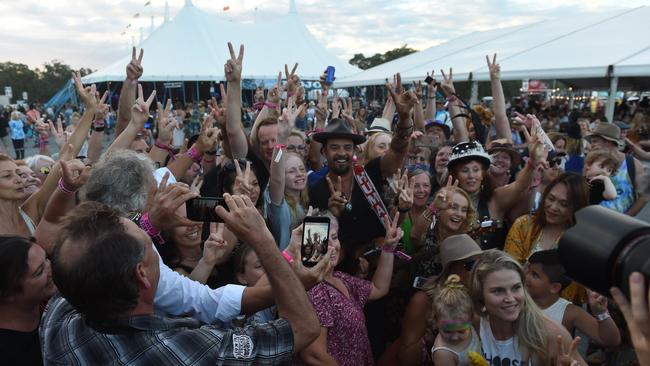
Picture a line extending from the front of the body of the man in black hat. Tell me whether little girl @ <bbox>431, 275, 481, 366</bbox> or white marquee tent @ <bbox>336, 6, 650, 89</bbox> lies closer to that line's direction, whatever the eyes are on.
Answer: the little girl

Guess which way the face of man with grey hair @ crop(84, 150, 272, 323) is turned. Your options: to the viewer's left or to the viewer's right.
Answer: to the viewer's right

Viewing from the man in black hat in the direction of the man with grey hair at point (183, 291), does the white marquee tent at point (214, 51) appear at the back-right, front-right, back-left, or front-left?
back-right

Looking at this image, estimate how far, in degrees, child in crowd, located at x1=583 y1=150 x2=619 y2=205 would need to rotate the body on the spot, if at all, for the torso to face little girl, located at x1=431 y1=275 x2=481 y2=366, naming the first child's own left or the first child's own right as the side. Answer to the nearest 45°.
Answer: approximately 45° to the first child's own right

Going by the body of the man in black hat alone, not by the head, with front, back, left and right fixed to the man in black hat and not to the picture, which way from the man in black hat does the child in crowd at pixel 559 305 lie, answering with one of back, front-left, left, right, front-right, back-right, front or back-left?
front-left

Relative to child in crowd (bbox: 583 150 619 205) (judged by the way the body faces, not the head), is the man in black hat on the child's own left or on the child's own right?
on the child's own right

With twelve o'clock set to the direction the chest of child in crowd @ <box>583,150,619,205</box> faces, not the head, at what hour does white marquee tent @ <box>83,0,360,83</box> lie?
The white marquee tent is roughly at 6 o'clock from the child in crowd.

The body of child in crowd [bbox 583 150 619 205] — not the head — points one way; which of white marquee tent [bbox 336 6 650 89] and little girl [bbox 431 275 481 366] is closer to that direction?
the little girl

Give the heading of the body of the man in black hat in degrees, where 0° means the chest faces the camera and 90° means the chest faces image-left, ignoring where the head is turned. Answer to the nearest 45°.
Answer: approximately 0°

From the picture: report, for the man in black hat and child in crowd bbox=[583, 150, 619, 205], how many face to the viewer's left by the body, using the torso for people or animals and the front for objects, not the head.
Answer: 0
